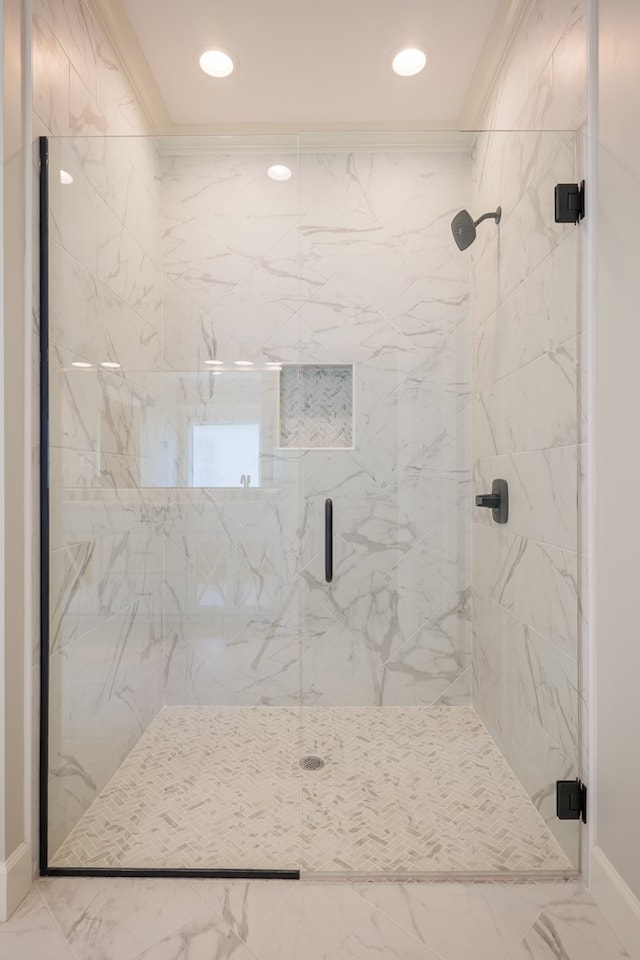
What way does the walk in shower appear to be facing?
toward the camera
